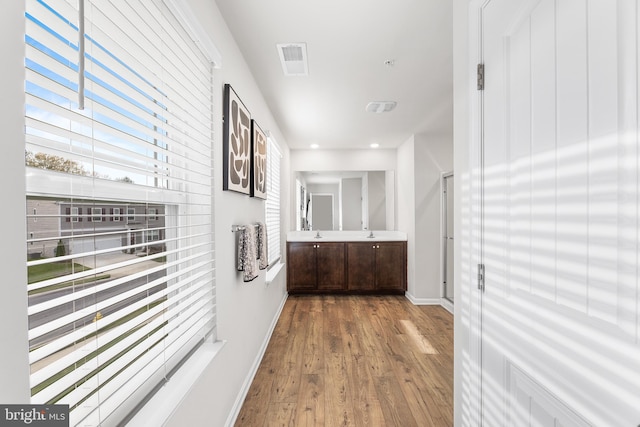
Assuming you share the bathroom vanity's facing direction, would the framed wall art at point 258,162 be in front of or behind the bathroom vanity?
in front

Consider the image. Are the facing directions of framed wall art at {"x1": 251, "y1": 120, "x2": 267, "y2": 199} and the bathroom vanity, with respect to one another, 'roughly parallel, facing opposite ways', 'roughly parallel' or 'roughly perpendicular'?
roughly perpendicular

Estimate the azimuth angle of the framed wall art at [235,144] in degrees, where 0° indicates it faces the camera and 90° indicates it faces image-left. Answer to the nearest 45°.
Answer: approximately 270°

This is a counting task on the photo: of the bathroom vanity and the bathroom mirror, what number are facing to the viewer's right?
0

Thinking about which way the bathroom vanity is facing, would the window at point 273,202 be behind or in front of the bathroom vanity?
in front

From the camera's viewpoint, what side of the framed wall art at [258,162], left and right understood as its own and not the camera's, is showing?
right

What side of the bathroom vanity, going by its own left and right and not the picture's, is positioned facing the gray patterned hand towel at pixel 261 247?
front

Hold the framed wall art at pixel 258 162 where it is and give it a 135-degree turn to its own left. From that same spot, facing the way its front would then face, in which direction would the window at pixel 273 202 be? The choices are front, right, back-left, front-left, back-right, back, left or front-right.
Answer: front-right

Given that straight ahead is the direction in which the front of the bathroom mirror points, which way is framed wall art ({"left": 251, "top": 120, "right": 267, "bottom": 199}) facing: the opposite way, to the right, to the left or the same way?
to the left

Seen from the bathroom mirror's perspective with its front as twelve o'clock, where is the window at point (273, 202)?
The window is roughly at 1 o'clock from the bathroom mirror.

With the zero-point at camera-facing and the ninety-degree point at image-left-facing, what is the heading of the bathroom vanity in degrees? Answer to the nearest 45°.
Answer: approximately 0°

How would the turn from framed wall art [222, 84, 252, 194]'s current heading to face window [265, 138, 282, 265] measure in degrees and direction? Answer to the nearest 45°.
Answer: approximately 90° to its left
